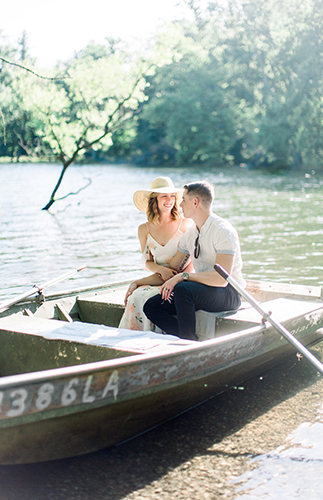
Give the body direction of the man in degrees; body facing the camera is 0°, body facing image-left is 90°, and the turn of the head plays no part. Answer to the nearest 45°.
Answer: approximately 45°

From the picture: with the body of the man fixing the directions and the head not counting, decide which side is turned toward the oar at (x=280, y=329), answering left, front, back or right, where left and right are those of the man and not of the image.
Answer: left

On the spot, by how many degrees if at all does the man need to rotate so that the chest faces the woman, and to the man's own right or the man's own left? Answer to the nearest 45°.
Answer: approximately 90° to the man's own right

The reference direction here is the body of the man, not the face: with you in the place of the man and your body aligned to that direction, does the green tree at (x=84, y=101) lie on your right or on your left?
on your right
